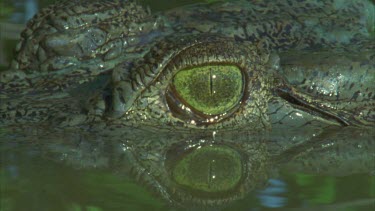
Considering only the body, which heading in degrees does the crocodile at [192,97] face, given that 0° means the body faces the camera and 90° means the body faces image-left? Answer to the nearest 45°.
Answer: approximately 45°
